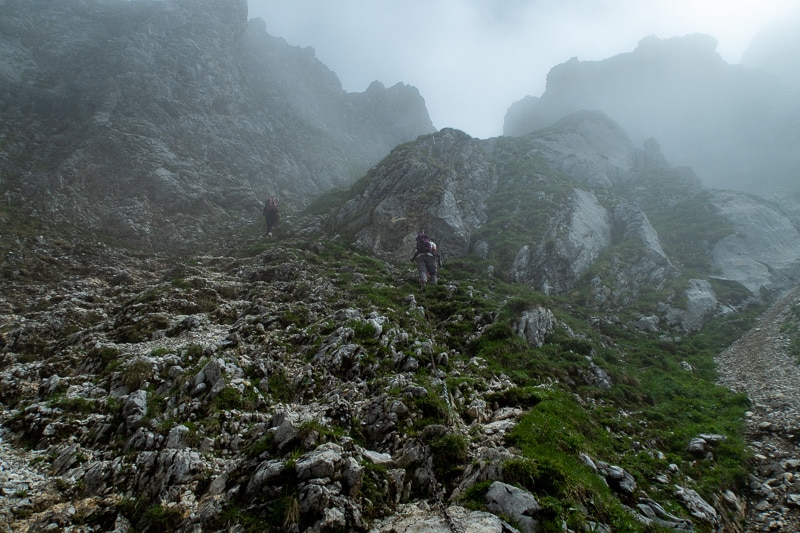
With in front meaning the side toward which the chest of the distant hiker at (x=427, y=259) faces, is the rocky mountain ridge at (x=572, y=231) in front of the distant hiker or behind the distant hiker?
in front

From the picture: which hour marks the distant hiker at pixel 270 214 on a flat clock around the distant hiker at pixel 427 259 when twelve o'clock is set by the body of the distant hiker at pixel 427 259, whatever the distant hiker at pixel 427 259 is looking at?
the distant hiker at pixel 270 214 is roughly at 10 o'clock from the distant hiker at pixel 427 259.

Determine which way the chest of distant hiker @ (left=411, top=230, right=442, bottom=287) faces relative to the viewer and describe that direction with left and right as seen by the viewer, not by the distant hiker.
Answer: facing away from the viewer
